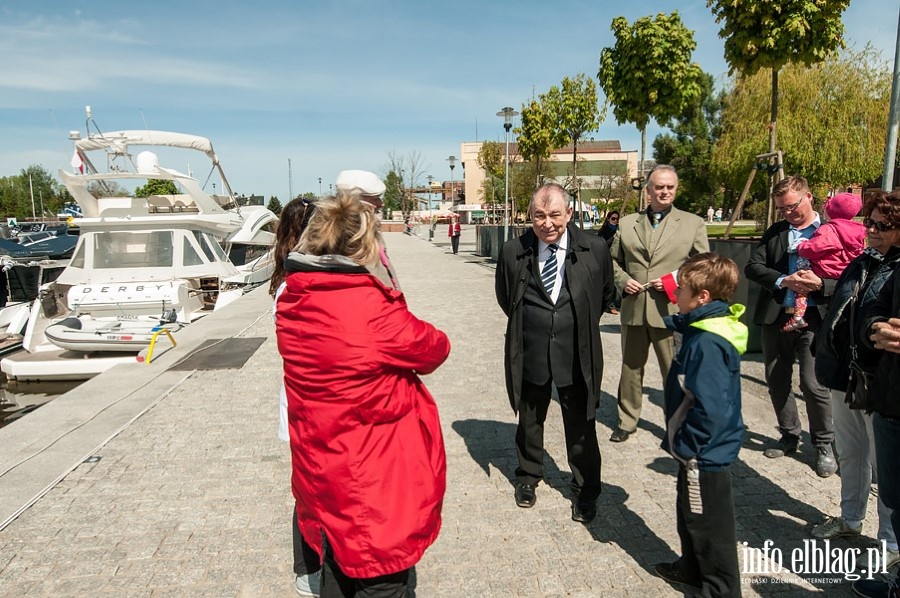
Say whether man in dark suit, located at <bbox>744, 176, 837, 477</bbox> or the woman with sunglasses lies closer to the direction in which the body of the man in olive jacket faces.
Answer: the woman with sunglasses

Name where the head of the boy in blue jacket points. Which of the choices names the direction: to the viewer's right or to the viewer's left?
to the viewer's left

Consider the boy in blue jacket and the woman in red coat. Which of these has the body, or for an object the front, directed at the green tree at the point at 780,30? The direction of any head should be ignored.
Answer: the woman in red coat

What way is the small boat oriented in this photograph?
to the viewer's left

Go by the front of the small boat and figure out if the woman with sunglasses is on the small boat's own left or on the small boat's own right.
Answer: on the small boat's own left

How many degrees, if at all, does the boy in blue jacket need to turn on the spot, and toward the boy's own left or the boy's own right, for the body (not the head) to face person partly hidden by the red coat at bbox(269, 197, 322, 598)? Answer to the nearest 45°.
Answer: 0° — they already face them

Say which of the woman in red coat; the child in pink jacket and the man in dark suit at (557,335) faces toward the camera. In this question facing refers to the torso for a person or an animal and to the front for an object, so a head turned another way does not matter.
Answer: the man in dark suit

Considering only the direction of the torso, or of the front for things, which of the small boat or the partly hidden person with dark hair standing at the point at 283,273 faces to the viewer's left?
the small boat

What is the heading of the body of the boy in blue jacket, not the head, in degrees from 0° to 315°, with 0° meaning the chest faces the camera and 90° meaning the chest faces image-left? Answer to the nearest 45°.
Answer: approximately 90°

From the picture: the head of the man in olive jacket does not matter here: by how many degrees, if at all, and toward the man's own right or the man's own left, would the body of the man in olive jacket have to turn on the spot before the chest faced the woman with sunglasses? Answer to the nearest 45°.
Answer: approximately 45° to the man's own left

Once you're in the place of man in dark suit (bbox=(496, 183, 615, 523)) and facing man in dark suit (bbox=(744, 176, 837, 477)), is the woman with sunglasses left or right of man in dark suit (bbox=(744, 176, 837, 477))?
right

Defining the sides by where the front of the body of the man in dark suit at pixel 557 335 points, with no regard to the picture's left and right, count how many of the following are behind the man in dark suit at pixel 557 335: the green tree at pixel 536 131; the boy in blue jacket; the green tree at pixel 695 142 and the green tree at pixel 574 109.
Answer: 3

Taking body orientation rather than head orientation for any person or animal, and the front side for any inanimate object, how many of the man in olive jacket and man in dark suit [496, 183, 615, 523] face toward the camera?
2
